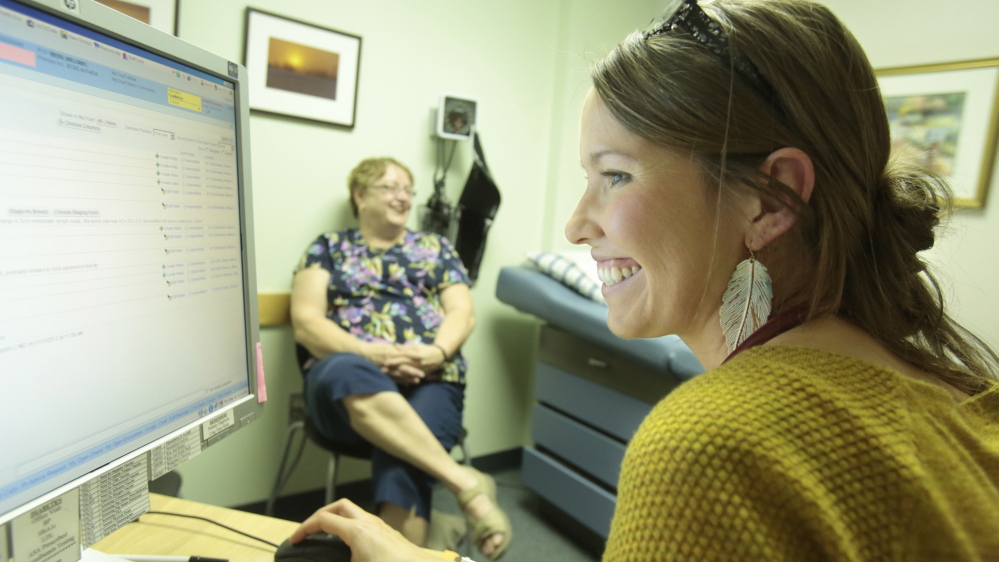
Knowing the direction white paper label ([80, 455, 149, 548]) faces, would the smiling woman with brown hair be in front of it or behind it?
in front

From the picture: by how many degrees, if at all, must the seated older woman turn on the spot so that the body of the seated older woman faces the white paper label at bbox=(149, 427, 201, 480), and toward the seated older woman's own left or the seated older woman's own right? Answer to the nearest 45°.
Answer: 0° — they already face it

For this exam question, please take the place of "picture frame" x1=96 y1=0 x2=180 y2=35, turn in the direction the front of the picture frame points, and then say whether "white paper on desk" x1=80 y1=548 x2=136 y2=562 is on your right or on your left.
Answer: on your right

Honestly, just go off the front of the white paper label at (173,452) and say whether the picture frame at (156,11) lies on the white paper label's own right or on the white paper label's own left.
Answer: on the white paper label's own left

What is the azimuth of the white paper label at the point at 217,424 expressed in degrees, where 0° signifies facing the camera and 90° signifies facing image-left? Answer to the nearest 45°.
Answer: approximately 315°

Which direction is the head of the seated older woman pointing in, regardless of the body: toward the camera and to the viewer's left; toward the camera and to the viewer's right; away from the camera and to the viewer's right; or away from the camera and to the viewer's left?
toward the camera and to the viewer's right

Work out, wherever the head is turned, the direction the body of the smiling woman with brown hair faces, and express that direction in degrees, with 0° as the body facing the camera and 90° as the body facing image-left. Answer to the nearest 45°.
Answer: approximately 90°

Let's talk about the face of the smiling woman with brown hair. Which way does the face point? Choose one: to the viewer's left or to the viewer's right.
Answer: to the viewer's left

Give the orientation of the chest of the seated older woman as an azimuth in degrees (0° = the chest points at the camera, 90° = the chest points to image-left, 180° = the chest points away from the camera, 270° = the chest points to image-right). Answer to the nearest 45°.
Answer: approximately 0°
